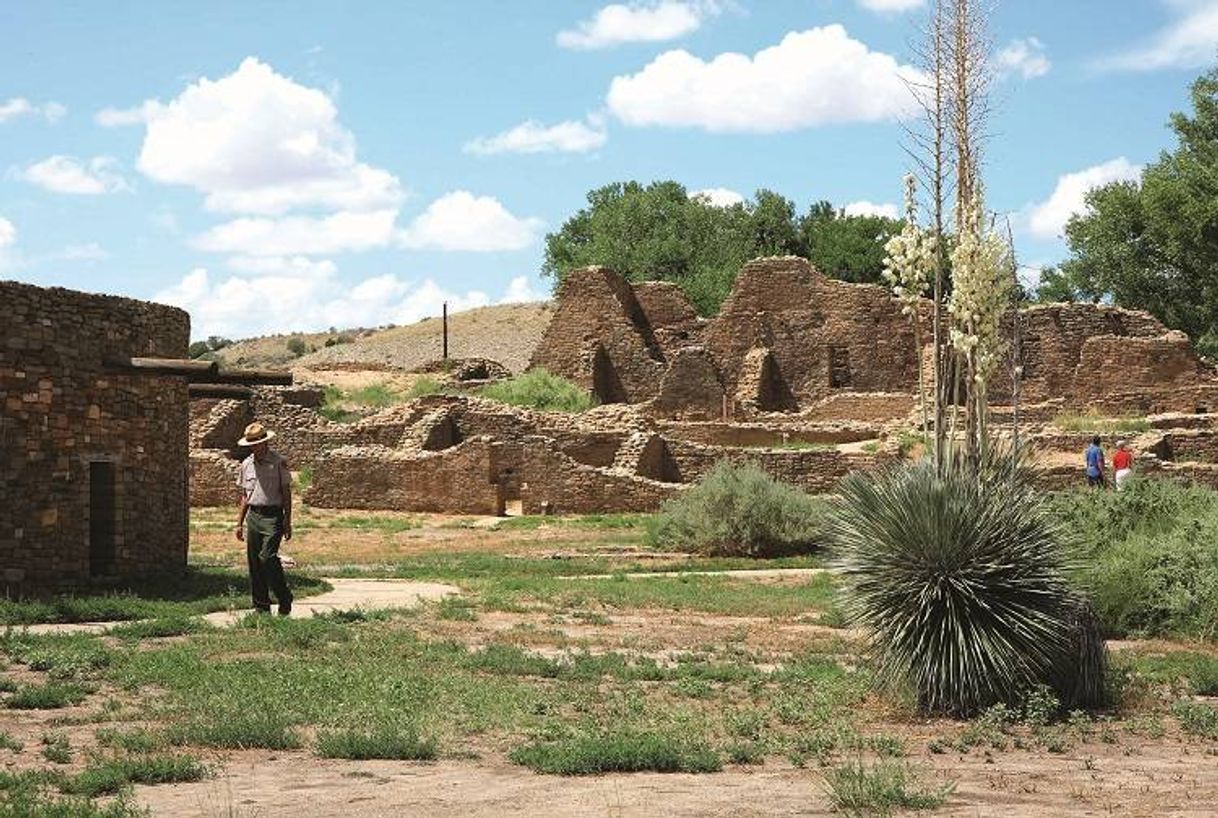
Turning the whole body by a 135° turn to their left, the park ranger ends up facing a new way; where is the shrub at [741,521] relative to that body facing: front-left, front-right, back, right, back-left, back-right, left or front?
front-left

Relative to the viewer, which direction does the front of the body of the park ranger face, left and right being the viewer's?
facing the viewer and to the left of the viewer

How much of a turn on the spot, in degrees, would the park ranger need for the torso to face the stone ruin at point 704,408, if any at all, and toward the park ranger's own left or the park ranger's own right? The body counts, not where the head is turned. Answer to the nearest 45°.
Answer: approximately 180°

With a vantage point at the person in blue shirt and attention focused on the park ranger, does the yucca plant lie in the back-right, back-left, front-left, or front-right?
front-left

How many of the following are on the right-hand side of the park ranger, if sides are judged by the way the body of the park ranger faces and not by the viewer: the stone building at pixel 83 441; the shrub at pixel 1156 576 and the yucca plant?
1

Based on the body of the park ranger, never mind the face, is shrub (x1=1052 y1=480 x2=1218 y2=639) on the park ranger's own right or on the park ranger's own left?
on the park ranger's own left

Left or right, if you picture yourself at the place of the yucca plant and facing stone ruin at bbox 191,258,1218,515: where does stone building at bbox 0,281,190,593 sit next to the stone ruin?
left

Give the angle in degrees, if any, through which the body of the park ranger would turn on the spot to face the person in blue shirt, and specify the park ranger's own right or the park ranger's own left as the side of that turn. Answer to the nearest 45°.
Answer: approximately 180°

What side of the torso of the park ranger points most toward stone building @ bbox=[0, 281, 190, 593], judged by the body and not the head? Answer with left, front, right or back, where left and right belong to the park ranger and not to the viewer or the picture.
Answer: right

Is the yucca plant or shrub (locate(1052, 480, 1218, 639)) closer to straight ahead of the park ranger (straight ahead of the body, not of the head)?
the yucca plant
